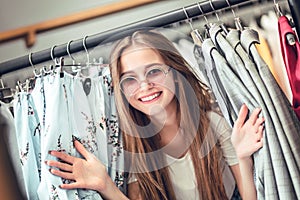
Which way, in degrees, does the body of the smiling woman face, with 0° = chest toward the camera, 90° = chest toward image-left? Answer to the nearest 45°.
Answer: approximately 0°

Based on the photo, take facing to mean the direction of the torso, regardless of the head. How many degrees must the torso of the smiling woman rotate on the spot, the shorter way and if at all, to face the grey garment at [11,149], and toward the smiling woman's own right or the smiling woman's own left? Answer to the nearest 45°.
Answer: approximately 90° to the smiling woman's own right
